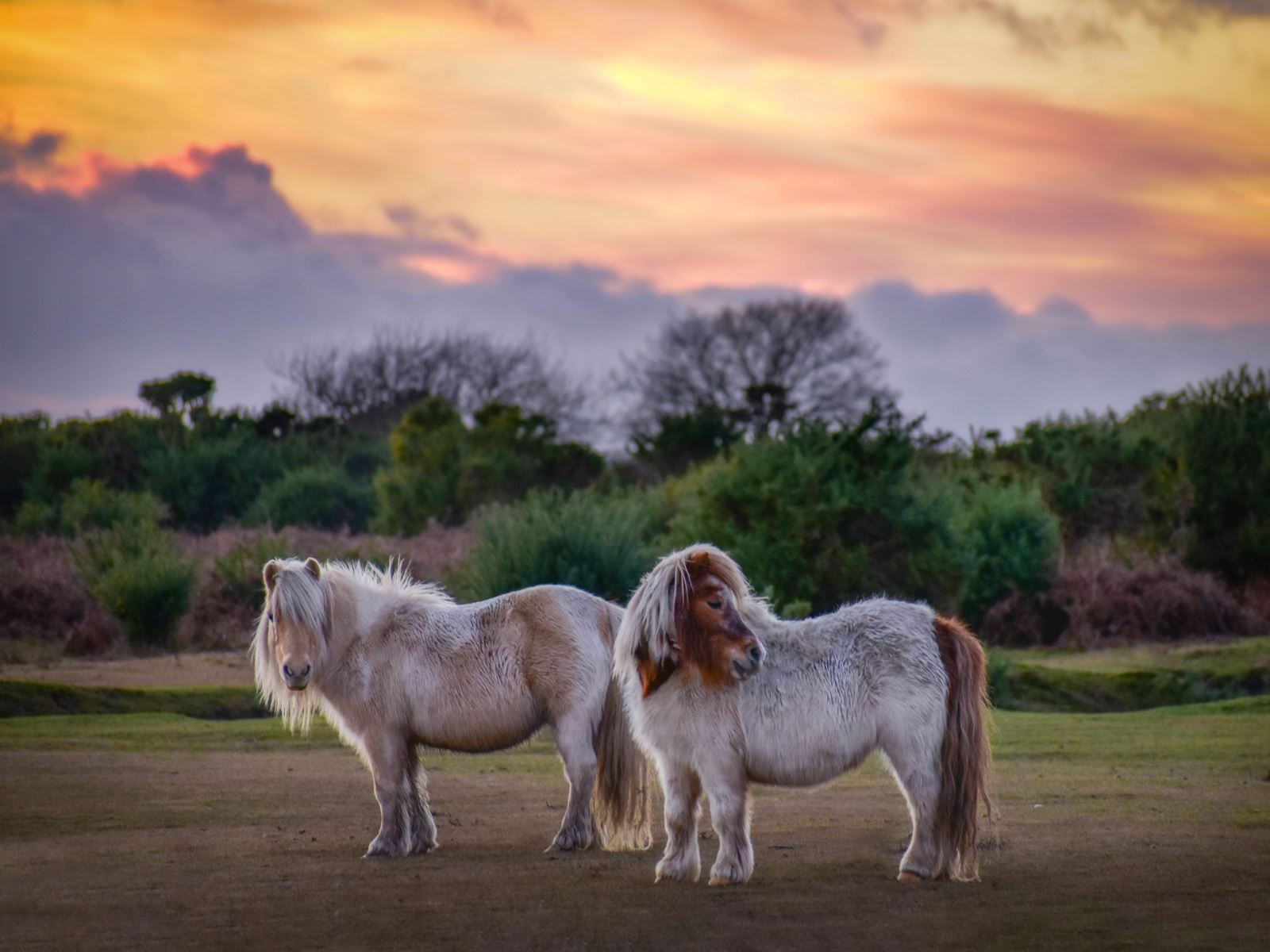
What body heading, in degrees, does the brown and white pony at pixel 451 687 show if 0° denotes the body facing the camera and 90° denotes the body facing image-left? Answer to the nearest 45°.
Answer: approximately 90°

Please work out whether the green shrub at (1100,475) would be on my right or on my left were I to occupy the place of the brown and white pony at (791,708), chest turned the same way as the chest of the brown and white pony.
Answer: on my right

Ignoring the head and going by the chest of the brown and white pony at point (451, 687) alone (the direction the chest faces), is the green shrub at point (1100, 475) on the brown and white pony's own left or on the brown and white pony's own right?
on the brown and white pony's own right

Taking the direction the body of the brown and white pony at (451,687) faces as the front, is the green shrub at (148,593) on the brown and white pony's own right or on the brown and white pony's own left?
on the brown and white pony's own right

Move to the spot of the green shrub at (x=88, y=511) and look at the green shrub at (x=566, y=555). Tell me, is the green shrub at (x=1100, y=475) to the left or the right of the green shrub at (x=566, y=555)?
left

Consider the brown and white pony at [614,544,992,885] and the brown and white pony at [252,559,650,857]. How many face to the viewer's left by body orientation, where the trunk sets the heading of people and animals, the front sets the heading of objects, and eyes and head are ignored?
2

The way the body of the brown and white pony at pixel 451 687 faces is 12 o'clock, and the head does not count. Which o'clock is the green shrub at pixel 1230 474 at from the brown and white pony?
The green shrub is roughly at 4 o'clock from the brown and white pony.

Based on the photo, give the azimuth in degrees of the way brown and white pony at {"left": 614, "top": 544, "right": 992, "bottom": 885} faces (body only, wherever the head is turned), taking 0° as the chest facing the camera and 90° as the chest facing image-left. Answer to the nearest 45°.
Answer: approximately 90°

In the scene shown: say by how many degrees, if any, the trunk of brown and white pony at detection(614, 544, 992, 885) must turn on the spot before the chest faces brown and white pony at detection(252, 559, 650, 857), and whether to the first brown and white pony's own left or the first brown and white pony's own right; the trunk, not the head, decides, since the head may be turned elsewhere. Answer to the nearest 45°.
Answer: approximately 45° to the first brown and white pony's own right

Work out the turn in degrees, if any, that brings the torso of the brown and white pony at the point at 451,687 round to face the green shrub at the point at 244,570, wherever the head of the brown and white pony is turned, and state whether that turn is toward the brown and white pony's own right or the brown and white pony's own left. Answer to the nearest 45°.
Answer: approximately 90° to the brown and white pony's own right
